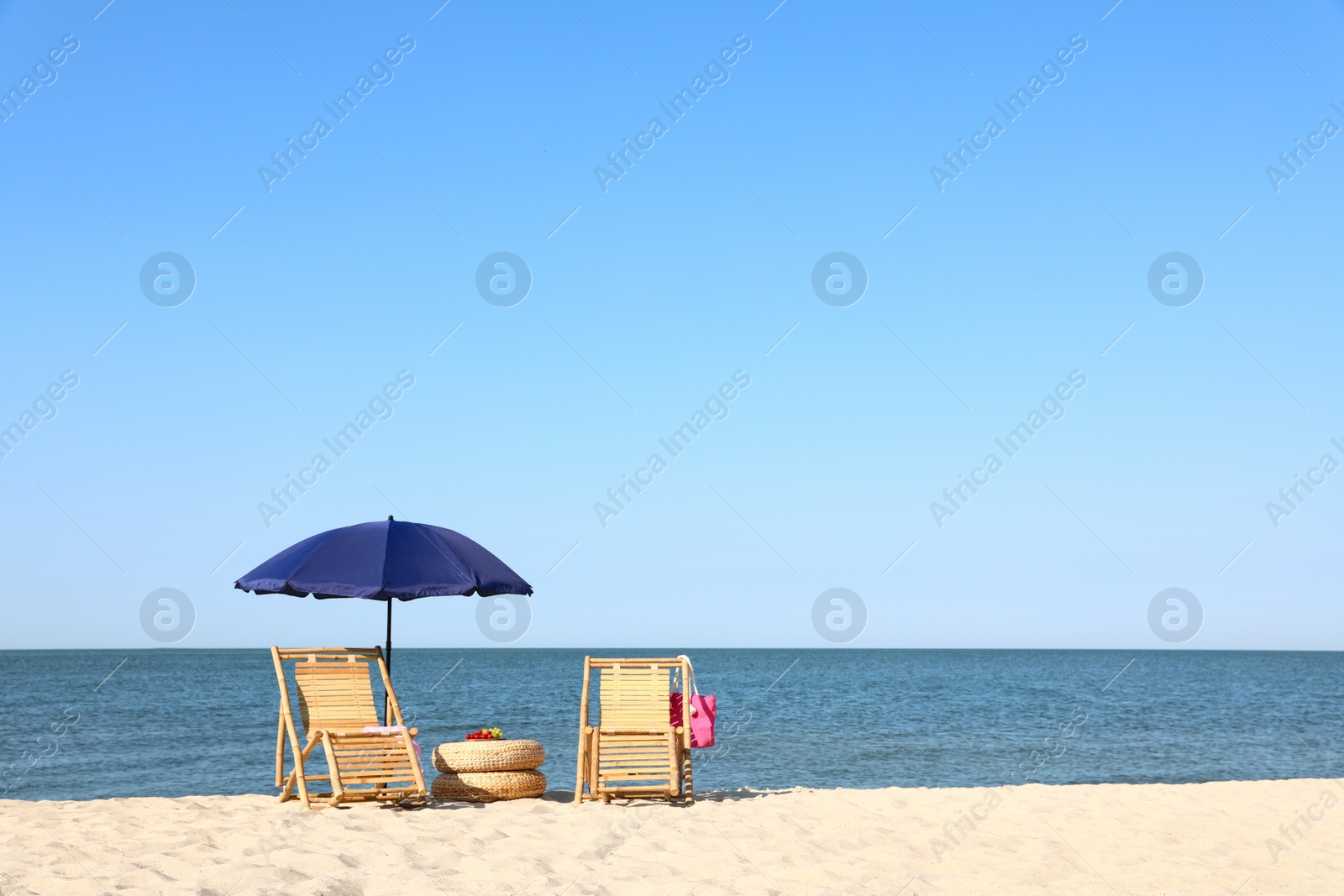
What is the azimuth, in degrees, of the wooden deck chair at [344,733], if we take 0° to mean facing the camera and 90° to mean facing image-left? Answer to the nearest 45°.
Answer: approximately 315°

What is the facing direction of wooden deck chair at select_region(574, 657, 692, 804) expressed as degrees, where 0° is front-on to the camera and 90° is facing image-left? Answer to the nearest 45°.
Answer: approximately 0°

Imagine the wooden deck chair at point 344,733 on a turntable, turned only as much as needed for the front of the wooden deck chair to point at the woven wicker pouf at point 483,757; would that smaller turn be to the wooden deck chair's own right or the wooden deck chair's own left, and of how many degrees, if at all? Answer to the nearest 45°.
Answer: approximately 45° to the wooden deck chair's own left

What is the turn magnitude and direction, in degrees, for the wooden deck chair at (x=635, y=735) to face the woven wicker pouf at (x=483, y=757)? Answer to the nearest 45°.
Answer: approximately 90° to its right

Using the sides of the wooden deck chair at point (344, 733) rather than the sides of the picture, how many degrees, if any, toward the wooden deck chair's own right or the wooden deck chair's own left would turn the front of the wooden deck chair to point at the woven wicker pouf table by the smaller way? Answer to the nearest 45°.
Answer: approximately 45° to the wooden deck chair's own left

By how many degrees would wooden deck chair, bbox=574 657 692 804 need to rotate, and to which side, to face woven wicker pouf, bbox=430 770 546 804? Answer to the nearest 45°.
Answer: approximately 90° to its right

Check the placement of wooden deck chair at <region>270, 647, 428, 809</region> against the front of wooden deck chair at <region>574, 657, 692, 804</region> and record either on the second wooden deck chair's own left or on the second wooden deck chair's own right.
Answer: on the second wooden deck chair's own right

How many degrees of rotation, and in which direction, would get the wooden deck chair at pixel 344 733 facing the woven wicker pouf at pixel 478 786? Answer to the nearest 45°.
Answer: approximately 45° to its left
